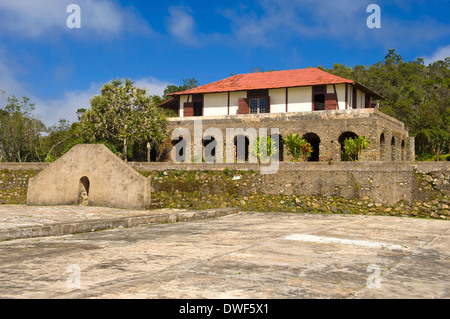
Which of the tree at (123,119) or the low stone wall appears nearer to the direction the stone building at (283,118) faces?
the low stone wall

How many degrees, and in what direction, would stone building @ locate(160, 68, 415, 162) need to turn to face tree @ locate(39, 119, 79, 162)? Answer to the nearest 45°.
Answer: approximately 135° to its right

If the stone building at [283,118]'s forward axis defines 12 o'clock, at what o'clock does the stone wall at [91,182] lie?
The stone wall is roughly at 1 o'clock from the stone building.

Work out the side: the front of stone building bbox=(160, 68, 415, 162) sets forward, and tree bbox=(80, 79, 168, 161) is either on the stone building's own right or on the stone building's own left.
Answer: on the stone building's own right

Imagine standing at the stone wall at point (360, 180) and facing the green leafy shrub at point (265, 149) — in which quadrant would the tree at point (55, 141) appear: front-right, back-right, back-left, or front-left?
front-left

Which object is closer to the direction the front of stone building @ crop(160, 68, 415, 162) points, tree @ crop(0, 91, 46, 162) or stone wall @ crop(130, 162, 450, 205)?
the stone wall

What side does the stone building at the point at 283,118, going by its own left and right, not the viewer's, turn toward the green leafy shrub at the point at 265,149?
front

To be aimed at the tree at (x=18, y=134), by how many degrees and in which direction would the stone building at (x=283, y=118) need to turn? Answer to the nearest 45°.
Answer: approximately 135° to its right

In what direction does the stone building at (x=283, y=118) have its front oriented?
toward the camera

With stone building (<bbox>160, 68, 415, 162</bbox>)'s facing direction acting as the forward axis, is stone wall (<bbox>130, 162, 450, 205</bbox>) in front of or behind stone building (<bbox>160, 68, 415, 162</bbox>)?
in front

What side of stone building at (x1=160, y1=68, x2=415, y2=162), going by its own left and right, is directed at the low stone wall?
front
